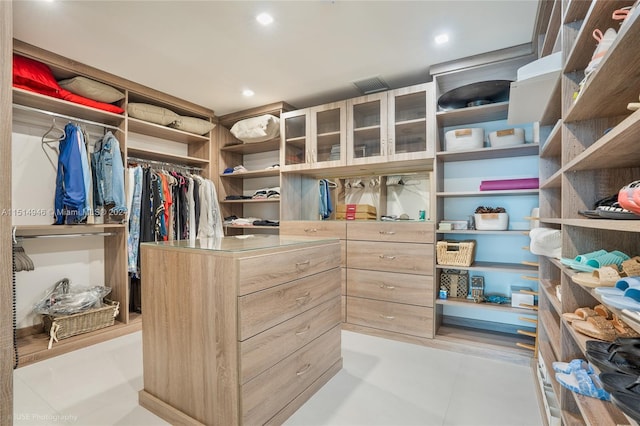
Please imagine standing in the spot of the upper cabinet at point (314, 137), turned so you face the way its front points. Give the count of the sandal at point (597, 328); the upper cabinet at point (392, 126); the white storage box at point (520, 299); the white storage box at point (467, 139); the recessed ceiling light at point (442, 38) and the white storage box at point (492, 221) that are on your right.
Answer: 0

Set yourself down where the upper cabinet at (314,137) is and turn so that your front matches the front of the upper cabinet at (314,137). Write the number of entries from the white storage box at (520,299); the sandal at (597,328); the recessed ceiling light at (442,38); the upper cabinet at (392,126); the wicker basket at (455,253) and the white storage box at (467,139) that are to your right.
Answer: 0

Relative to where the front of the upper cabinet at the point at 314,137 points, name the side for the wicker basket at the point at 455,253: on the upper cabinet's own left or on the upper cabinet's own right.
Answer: on the upper cabinet's own left

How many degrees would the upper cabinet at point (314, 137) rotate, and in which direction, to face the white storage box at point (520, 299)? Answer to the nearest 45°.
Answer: approximately 90° to its left

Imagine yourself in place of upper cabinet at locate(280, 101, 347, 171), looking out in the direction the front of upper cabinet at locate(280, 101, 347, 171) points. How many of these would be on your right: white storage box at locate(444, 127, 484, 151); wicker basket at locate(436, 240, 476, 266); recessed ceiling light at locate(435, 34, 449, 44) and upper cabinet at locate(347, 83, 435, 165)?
0

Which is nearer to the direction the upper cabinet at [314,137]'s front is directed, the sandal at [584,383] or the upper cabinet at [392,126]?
the sandal

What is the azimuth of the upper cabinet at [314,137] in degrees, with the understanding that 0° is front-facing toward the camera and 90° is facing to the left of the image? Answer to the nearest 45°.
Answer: approximately 45°

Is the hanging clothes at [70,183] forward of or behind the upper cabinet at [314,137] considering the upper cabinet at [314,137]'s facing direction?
forward

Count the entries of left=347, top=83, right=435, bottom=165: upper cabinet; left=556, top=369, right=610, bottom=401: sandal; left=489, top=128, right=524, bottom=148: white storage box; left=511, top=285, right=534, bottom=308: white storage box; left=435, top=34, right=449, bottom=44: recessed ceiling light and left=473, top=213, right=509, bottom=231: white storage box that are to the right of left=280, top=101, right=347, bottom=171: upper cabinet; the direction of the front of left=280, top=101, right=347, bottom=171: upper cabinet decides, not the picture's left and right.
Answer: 0

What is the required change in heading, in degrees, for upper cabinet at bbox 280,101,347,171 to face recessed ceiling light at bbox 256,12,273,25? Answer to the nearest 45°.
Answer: approximately 45° to its left

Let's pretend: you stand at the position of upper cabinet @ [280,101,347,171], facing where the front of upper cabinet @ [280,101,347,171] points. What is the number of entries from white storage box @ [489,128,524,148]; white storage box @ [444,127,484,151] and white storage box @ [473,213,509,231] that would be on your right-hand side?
0

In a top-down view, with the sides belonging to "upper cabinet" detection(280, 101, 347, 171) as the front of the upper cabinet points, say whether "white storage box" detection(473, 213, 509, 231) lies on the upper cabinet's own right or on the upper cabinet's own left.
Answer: on the upper cabinet's own left

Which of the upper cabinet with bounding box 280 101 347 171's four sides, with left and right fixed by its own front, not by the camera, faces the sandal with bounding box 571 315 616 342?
left
